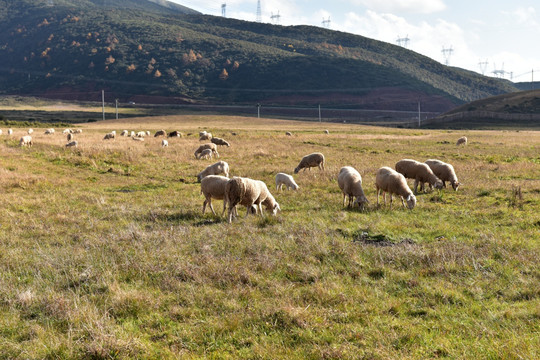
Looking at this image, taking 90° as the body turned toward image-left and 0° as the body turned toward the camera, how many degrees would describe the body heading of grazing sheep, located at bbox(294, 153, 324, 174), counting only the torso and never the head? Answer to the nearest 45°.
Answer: approximately 90°

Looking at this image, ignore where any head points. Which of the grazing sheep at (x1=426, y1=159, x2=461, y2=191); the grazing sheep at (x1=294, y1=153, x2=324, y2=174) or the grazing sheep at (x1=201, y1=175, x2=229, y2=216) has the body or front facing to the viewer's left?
the grazing sheep at (x1=294, y1=153, x2=324, y2=174)

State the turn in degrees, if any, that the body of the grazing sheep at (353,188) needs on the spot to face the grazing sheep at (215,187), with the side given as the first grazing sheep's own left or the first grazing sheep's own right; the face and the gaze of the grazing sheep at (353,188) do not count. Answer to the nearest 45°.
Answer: approximately 90° to the first grazing sheep's own right

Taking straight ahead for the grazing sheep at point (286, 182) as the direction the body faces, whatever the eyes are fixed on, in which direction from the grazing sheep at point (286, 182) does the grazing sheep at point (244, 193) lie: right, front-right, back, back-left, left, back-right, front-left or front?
right

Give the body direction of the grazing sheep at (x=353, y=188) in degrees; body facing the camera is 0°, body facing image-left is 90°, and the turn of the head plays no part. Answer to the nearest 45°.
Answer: approximately 315°

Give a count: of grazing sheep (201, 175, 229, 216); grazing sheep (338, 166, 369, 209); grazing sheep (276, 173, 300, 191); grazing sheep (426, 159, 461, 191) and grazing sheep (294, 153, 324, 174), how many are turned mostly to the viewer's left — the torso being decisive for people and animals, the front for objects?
1

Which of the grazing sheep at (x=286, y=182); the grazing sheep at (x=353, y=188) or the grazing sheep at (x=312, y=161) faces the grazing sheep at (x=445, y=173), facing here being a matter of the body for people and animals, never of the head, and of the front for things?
the grazing sheep at (x=286, y=182)

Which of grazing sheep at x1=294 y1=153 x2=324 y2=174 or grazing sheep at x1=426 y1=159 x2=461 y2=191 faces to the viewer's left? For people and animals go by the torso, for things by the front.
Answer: grazing sheep at x1=294 y1=153 x2=324 y2=174

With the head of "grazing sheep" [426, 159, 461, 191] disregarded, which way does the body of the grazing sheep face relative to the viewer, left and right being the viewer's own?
facing the viewer and to the right of the viewer

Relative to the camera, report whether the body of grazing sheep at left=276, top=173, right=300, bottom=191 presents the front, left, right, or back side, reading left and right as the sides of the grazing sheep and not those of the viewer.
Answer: right

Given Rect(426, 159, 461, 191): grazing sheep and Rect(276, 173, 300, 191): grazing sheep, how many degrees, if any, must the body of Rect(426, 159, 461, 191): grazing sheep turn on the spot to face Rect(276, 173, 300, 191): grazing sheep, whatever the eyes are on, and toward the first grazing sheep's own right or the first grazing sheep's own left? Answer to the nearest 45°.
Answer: approximately 135° to the first grazing sheep's own right

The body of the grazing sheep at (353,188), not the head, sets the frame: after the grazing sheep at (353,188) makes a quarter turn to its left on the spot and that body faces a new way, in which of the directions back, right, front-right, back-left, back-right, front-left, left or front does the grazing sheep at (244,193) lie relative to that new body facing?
back
